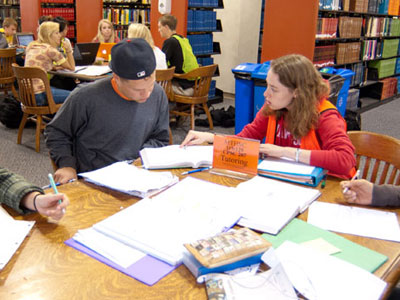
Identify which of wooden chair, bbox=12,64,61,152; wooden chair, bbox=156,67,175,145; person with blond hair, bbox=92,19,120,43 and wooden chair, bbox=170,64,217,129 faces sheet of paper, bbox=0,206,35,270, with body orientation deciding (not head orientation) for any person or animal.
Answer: the person with blond hair

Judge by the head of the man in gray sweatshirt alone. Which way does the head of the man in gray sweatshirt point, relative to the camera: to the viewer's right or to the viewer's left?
to the viewer's right

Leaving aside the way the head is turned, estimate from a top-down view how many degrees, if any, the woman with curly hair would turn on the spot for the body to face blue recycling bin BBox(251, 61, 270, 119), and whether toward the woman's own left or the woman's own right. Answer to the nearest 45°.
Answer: approximately 135° to the woman's own right

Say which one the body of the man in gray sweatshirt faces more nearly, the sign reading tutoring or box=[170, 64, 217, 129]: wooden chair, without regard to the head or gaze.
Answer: the sign reading tutoring

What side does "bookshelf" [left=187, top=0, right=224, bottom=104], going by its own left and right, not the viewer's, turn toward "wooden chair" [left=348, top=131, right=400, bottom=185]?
front

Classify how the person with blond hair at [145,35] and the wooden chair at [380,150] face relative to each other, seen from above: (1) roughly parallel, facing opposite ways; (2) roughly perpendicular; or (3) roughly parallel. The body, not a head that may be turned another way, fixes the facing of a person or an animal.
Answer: roughly perpendicular

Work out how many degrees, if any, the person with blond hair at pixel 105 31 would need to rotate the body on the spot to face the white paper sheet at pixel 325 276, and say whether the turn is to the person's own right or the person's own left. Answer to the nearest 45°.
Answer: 0° — they already face it

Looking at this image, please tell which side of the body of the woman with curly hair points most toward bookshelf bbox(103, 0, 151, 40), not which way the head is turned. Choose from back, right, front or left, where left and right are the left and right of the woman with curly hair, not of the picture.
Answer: right

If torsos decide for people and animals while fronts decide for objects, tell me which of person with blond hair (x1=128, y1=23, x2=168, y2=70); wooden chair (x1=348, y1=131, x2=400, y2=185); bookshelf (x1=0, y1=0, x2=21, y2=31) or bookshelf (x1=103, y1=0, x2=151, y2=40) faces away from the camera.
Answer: the person with blond hair

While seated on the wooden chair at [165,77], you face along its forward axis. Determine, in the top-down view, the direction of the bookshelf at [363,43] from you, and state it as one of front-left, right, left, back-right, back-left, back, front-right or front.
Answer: front-right

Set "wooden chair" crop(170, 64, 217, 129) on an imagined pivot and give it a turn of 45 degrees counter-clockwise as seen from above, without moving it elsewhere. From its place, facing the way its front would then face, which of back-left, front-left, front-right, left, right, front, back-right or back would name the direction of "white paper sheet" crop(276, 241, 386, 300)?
left

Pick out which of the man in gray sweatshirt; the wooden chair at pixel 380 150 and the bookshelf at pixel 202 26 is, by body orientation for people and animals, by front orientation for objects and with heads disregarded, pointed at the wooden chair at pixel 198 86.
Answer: the bookshelf

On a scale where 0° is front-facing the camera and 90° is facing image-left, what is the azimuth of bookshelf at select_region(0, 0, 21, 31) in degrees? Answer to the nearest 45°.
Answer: approximately 0°
